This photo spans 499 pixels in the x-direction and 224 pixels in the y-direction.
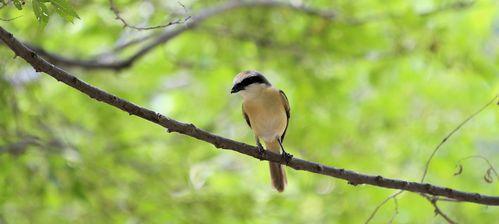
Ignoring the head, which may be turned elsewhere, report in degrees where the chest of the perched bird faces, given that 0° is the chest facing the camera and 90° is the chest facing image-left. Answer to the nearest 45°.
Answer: approximately 45°
